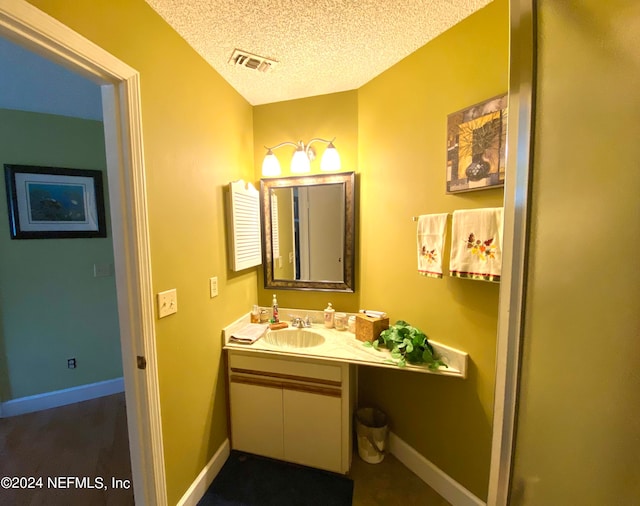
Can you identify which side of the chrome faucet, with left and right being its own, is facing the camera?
front

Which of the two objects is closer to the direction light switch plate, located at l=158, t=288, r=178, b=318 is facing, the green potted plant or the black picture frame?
the green potted plant

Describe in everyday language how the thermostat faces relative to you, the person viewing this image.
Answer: facing the viewer

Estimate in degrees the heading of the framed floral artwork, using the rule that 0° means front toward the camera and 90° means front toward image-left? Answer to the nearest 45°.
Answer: approximately 45°

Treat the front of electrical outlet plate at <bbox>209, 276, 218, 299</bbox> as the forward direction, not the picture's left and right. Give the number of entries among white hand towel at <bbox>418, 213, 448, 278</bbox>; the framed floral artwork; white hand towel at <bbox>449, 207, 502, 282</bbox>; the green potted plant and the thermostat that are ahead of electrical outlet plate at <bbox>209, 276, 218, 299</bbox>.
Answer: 4

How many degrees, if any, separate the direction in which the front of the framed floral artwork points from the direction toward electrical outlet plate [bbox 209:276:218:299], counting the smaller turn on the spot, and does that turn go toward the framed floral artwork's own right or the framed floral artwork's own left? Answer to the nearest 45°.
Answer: approximately 45° to the framed floral artwork's own right

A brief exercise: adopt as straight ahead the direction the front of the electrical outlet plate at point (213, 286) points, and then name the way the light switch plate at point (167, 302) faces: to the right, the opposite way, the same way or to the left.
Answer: the same way

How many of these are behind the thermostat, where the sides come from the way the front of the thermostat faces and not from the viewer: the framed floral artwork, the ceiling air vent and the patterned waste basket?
0

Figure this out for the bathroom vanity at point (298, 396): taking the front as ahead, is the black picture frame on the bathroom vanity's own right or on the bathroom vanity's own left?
on the bathroom vanity's own right

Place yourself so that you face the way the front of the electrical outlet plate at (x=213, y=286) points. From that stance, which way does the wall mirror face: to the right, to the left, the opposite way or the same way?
to the right

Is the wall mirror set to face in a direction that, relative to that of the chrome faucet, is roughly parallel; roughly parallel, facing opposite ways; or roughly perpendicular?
roughly parallel

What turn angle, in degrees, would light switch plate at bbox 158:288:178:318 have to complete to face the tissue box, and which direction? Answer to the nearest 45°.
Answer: approximately 45° to its left

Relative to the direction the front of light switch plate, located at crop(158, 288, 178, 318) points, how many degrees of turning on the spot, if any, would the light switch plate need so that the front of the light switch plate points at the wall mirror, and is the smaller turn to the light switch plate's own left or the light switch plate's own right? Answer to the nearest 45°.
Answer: approximately 45° to the light switch plate's own left

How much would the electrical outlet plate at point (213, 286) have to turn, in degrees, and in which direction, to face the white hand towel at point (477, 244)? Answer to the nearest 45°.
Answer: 0° — it already faces it

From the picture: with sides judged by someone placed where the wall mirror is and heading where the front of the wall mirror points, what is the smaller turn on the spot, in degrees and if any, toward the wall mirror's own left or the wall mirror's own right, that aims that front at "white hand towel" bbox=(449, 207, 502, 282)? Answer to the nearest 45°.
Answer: approximately 45° to the wall mirror's own left

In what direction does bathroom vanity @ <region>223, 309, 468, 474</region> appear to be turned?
toward the camera

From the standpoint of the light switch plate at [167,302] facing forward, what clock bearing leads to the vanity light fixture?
The vanity light fixture is roughly at 10 o'clock from the light switch plate.

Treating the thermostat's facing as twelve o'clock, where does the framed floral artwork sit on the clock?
The framed floral artwork is roughly at 11 o'clock from the thermostat.
